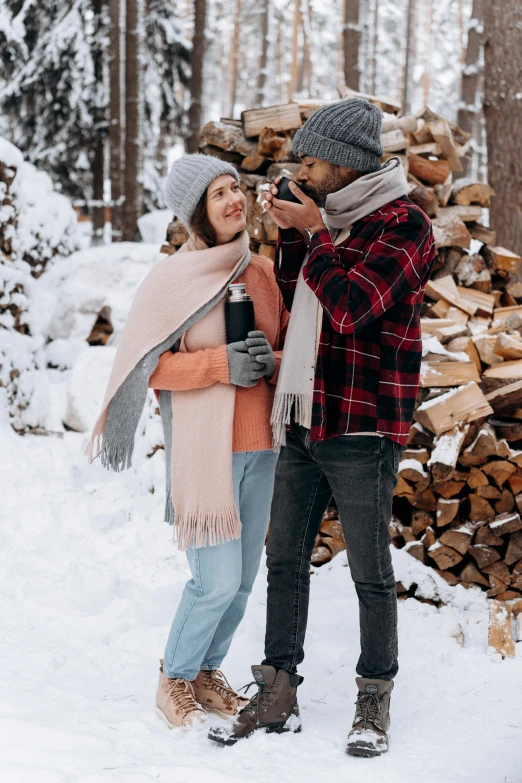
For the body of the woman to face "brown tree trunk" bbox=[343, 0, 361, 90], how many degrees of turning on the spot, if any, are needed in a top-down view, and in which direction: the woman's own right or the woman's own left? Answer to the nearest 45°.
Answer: approximately 135° to the woman's own left

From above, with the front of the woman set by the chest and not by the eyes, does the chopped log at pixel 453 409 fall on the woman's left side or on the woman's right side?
on the woman's left side

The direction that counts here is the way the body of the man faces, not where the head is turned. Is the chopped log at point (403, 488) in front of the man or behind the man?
behind

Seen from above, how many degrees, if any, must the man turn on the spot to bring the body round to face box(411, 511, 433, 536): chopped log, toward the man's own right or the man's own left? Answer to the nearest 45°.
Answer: approximately 135° to the man's own right

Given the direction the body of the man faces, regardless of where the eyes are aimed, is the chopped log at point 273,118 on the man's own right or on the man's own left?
on the man's own right

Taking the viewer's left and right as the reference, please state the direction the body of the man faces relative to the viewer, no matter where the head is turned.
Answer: facing the viewer and to the left of the viewer

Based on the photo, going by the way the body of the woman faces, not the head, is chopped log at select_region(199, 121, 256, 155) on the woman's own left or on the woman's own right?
on the woman's own left

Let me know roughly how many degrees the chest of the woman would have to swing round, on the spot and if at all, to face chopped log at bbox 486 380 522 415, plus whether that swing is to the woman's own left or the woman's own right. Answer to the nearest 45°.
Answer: approximately 90° to the woman's own left

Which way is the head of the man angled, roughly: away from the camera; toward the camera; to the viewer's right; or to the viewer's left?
to the viewer's left

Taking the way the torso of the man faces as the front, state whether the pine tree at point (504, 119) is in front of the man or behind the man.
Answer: behind

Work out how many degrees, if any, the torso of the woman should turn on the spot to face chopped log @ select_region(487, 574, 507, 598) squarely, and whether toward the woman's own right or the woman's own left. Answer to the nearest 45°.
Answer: approximately 90° to the woman's own left

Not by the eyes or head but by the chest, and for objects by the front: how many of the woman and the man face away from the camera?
0

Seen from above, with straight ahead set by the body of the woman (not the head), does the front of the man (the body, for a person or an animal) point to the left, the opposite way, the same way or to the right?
to the right

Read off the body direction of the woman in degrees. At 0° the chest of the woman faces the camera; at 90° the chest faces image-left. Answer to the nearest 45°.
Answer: approximately 315°

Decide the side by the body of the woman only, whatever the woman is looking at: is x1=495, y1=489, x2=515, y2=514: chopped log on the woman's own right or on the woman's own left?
on the woman's own left
